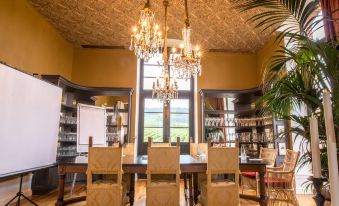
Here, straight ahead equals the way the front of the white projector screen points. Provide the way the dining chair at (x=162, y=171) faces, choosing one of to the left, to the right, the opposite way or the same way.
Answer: to the left

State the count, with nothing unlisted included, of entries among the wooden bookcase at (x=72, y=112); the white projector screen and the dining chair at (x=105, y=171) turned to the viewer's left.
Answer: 0

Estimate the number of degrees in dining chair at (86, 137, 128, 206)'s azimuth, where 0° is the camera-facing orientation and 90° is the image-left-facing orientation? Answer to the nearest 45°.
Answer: approximately 180°

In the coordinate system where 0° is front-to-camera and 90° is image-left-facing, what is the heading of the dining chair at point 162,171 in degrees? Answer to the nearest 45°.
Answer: approximately 180°

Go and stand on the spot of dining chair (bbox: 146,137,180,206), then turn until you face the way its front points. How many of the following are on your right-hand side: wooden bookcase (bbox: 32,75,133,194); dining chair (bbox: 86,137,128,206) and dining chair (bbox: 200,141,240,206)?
1

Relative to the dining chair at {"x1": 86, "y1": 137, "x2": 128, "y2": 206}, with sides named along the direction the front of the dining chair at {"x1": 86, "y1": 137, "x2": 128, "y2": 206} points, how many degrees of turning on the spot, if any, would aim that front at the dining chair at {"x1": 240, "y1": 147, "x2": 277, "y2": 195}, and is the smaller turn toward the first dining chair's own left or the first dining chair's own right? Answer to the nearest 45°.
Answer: approximately 90° to the first dining chair's own right

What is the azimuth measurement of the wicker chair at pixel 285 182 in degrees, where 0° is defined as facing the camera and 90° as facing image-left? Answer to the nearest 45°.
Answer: approximately 90°

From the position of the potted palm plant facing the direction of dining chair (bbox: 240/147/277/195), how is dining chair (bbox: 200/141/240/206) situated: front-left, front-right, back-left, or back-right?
front-left

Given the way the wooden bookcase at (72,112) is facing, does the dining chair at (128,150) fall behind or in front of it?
in front

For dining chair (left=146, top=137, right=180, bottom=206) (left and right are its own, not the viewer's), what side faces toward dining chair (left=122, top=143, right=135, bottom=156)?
front

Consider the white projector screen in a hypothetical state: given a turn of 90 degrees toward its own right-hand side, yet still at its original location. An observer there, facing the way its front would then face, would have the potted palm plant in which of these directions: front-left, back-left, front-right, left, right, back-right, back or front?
left

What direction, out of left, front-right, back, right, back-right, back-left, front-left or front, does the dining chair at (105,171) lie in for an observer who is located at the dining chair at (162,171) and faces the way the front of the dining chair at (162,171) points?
left

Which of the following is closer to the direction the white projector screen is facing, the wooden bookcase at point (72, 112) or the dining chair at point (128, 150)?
the dining chair

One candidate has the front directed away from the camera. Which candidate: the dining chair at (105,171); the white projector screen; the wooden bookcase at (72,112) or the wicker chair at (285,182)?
the dining chair

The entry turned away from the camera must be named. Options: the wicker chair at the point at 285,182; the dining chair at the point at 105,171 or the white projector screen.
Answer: the dining chair

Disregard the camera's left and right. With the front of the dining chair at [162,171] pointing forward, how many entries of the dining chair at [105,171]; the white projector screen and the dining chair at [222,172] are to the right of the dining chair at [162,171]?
1

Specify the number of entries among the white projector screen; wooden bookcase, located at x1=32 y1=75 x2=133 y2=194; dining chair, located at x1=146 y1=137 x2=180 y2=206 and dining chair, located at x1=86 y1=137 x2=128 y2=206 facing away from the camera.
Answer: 2
